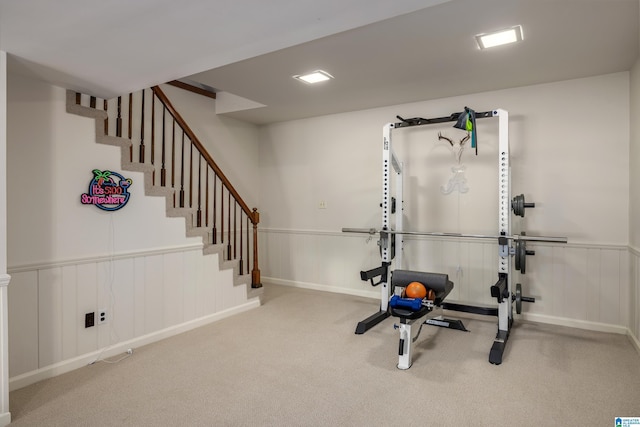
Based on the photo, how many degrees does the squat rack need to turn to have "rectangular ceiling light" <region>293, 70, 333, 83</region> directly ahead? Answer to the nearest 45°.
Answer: approximately 45° to its right

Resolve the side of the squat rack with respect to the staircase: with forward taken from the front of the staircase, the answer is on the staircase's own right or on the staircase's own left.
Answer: on the staircase's own right

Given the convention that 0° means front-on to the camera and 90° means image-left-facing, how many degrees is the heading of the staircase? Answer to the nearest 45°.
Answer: approximately 225°

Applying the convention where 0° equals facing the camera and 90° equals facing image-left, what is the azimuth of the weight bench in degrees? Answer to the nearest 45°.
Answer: approximately 45°
